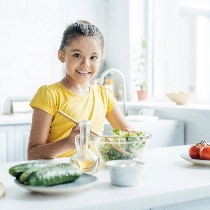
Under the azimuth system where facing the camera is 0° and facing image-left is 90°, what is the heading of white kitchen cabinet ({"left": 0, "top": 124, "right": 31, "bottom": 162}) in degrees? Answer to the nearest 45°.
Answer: approximately 0°

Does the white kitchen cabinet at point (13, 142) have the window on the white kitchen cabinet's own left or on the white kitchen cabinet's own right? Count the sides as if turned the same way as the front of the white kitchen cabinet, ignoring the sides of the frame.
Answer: on the white kitchen cabinet's own left

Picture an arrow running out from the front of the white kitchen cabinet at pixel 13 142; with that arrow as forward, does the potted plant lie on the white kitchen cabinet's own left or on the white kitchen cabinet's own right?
on the white kitchen cabinet's own left

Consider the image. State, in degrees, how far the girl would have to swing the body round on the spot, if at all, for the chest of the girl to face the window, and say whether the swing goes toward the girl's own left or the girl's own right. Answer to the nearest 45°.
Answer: approximately 90° to the girl's own left

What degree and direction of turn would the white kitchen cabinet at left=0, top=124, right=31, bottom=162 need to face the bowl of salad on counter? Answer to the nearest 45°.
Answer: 0° — it already faces it
